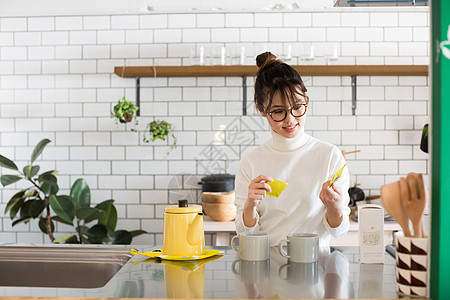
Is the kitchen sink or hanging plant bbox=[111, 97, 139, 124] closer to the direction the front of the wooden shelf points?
the kitchen sink

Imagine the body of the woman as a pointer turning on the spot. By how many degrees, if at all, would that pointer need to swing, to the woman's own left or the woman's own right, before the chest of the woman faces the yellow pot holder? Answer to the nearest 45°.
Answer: approximately 45° to the woman's own right

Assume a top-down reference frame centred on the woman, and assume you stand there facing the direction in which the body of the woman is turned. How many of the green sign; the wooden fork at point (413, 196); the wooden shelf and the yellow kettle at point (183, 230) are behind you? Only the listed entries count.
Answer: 1

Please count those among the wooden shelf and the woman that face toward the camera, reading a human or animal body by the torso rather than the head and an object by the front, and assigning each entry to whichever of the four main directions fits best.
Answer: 2

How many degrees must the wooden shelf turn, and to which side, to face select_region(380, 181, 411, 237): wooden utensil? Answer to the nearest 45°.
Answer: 0° — it already faces it

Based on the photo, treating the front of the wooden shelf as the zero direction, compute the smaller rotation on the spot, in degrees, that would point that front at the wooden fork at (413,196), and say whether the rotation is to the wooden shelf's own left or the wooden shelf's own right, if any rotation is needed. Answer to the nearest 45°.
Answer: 0° — it already faces it

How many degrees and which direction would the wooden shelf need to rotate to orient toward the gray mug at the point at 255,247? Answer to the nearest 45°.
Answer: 0° — it already faces it

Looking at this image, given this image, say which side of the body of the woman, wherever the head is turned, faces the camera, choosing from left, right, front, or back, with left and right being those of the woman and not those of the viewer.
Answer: front

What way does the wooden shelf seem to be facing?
toward the camera

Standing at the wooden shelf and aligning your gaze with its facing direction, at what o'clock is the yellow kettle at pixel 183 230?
The yellow kettle is roughly at 12 o'clock from the wooden shelf.
